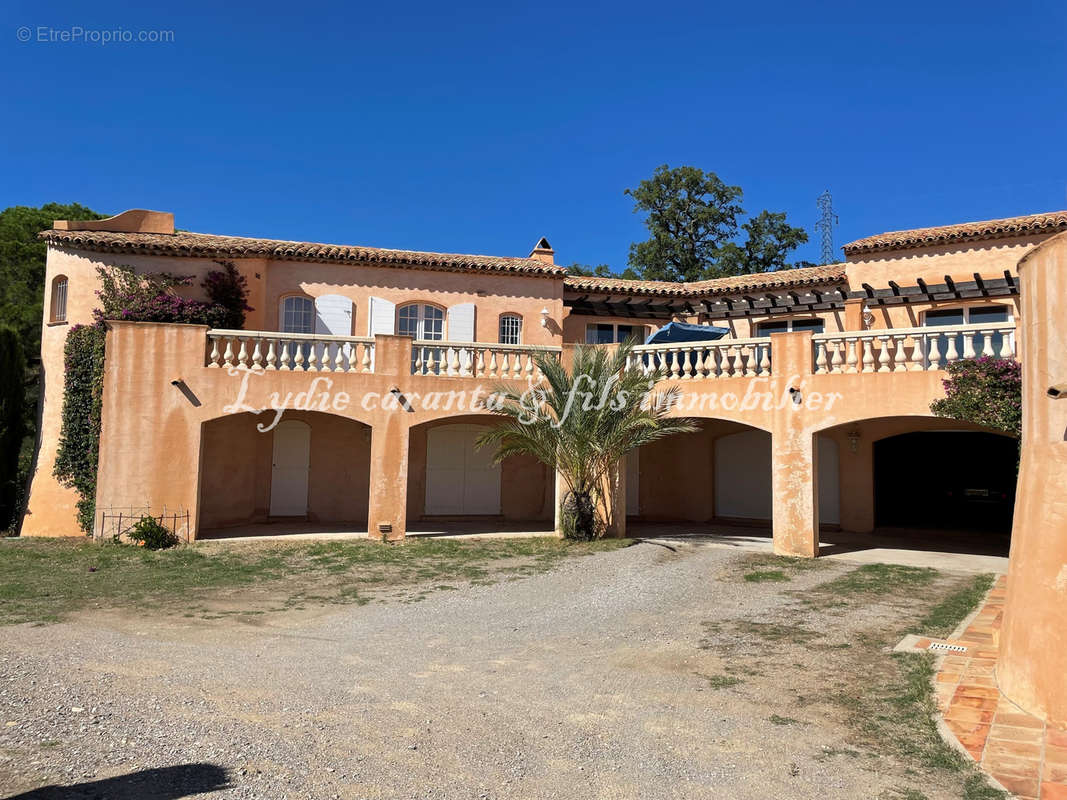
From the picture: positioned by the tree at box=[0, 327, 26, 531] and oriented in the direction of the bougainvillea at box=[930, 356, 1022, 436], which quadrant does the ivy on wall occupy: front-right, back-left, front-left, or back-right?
front-right

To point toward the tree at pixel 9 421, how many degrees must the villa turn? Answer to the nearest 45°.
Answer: approximately 90° to its right

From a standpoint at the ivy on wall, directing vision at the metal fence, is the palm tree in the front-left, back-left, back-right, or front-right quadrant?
front-left

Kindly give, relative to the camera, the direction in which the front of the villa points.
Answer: facing the viewer

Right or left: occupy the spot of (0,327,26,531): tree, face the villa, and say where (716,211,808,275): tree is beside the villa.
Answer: left

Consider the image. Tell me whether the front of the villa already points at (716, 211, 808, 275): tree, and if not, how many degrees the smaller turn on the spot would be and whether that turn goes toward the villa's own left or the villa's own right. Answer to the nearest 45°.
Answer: approximately 135° to the villa's own left

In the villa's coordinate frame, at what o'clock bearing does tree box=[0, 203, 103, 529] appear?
The tree is roughly at 4 o'clock from the villa.

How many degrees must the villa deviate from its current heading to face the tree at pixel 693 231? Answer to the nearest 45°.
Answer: approximately 135° to its left
